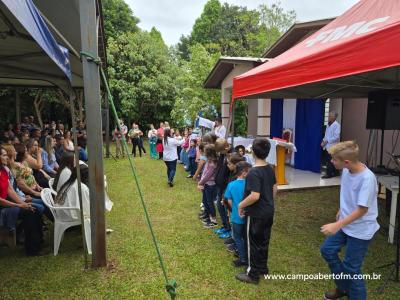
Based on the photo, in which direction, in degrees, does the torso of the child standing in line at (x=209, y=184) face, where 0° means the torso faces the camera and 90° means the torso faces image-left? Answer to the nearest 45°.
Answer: approximately 90°

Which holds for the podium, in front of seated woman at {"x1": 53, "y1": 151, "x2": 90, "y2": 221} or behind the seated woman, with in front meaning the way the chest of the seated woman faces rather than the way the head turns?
in front

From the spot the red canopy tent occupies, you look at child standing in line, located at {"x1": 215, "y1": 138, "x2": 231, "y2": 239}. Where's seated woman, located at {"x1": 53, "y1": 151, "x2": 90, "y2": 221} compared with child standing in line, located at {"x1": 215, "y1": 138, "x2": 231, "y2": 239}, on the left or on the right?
left

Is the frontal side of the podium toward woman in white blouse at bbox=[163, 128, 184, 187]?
yes

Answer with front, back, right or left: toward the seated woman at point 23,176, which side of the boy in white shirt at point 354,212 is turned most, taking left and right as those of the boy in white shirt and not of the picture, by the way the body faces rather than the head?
front

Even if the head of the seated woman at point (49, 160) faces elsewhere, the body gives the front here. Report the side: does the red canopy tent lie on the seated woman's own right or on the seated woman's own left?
on the seated woman's own right

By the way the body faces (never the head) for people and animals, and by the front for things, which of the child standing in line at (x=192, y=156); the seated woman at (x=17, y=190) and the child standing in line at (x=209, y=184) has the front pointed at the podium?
the seated woman

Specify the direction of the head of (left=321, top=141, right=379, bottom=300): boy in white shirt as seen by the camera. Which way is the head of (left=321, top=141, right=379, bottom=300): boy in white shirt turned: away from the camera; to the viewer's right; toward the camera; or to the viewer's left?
to the viewer's left

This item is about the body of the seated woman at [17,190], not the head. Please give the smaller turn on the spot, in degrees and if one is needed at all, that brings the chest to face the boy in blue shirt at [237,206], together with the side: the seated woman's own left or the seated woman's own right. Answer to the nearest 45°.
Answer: approximately 45° to the seated woman's own right

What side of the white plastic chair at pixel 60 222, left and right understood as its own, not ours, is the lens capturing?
right

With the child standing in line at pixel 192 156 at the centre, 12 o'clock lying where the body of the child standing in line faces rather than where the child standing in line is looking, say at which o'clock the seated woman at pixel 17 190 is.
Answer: The seated woman is roughly at 10 o'clock from the child standing in line.

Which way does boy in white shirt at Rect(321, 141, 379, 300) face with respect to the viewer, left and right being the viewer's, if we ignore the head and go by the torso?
facing to the left of the viewer

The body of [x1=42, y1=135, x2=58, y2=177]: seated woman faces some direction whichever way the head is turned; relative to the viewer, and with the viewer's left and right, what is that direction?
facing to the right of the viewer

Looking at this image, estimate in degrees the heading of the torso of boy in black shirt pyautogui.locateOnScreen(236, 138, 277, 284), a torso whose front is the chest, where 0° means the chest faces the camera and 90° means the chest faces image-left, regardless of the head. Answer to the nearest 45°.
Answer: approximately 135°

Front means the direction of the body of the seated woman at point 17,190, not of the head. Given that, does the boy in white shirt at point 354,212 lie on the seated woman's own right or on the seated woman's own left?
on the seated woman's own right

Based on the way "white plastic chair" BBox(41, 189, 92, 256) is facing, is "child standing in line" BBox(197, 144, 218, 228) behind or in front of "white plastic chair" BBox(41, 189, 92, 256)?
in front
